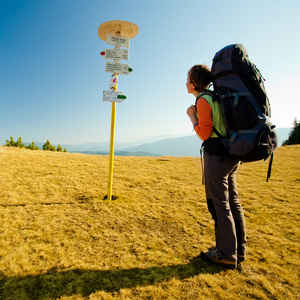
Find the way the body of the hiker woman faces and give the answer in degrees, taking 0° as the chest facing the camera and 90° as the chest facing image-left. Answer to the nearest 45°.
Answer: approximately 90°

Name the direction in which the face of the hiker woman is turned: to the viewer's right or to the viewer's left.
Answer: to the viewer's left

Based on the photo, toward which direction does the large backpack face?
to the viewer's right
